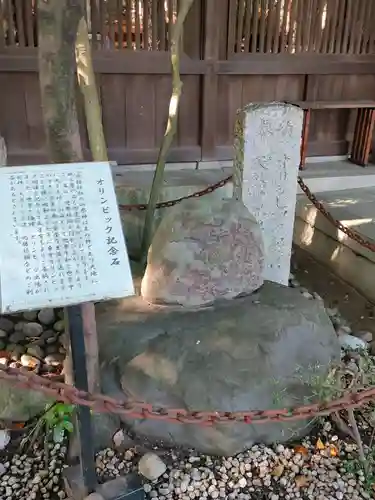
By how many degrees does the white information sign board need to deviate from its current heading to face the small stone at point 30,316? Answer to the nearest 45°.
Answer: approximately 180°

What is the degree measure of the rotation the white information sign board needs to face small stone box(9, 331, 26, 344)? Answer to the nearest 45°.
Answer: approximately 180°

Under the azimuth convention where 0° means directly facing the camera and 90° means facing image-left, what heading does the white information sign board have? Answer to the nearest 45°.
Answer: approximately 0°

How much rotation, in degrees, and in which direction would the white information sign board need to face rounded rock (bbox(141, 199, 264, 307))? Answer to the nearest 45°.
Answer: approximately 135° to its left

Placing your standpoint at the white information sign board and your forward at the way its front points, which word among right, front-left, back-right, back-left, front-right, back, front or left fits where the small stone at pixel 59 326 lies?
back

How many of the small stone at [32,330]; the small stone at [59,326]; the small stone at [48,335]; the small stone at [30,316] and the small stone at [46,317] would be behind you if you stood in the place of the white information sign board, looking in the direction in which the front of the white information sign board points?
5

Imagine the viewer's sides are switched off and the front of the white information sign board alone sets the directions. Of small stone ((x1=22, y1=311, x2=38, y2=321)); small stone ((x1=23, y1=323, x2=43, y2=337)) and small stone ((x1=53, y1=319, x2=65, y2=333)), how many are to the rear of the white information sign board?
3

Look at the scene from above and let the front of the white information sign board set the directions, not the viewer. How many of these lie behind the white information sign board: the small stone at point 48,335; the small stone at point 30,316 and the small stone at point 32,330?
3

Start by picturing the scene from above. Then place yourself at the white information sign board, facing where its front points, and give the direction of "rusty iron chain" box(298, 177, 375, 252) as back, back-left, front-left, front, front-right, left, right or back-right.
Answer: back-left

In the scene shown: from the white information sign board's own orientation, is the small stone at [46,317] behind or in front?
behind
